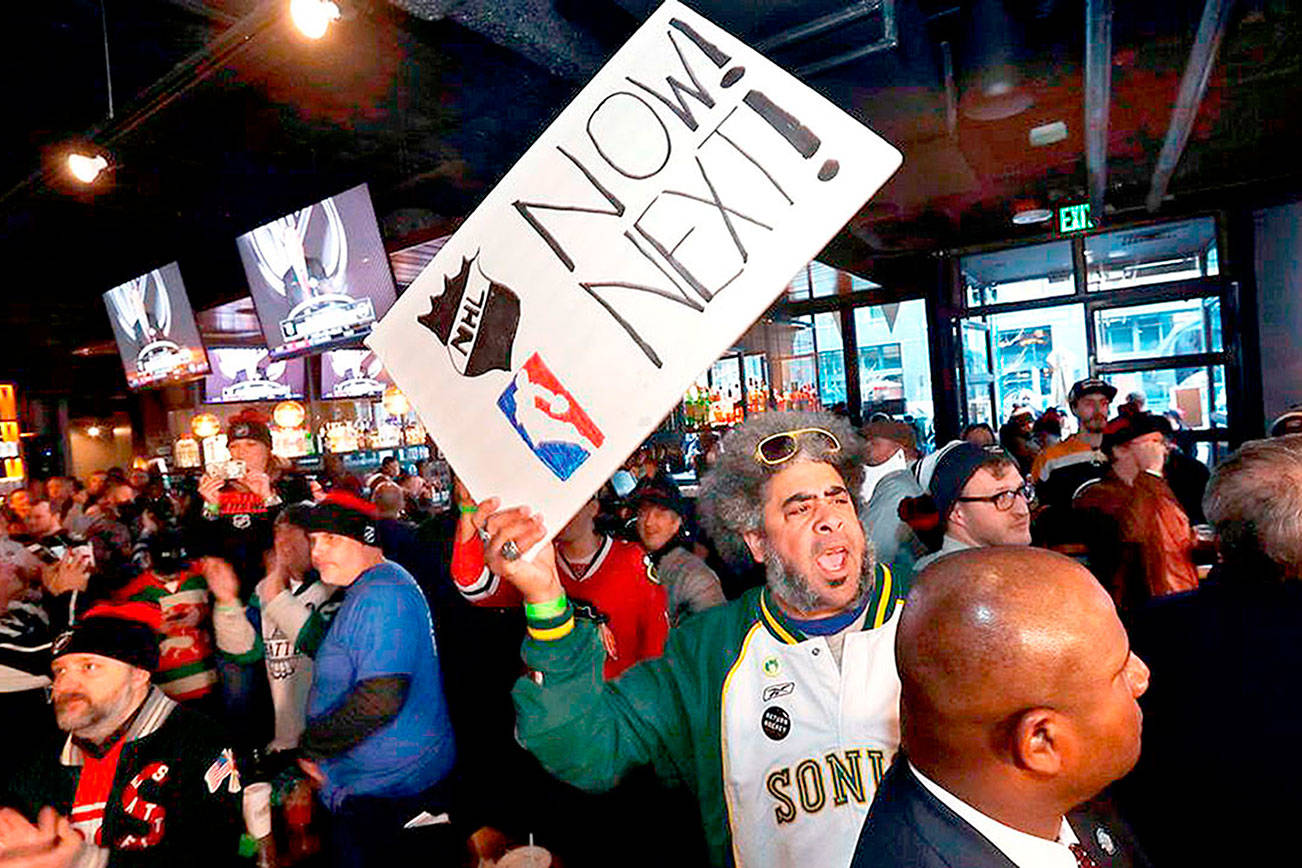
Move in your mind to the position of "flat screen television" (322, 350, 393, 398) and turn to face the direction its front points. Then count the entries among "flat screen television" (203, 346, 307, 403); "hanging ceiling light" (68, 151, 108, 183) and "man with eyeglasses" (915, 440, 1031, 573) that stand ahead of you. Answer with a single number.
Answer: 2

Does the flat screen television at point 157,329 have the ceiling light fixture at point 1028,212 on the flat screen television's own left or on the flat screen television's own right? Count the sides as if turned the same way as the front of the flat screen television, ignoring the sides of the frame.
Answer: on the flat screen television's own left

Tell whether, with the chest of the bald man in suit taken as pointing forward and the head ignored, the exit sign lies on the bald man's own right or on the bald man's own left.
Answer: on the bald man's own left

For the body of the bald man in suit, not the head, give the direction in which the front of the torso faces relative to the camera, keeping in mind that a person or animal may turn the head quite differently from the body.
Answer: to the viewer's right

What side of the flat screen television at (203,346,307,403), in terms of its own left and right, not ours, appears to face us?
front

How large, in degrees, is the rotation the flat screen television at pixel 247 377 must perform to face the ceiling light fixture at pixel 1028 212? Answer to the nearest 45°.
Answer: approximately 45° to its left

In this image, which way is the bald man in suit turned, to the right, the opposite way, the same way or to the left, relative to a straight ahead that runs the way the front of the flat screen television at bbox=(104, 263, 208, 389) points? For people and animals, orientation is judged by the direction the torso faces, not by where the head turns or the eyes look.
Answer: to the left

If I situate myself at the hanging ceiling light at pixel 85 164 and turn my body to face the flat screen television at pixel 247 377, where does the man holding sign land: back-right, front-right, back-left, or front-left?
back-right

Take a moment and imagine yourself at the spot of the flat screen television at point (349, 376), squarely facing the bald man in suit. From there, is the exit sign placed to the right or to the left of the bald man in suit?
left

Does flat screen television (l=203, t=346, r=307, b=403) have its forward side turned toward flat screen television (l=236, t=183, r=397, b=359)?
yes
